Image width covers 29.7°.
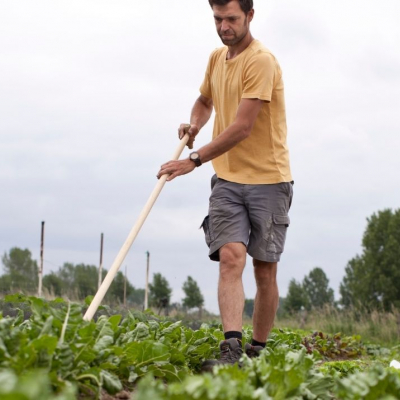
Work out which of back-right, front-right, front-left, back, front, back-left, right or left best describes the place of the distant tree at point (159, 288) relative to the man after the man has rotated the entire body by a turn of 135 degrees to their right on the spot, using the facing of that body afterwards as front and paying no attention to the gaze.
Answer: front

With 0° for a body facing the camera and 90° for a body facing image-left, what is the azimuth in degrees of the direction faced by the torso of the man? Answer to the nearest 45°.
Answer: approximately 45°

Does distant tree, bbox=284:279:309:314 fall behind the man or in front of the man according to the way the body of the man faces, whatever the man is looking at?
behind

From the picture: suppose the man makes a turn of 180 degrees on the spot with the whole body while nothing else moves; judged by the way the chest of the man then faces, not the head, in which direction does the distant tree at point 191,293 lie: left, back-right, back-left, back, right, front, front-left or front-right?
front-left
